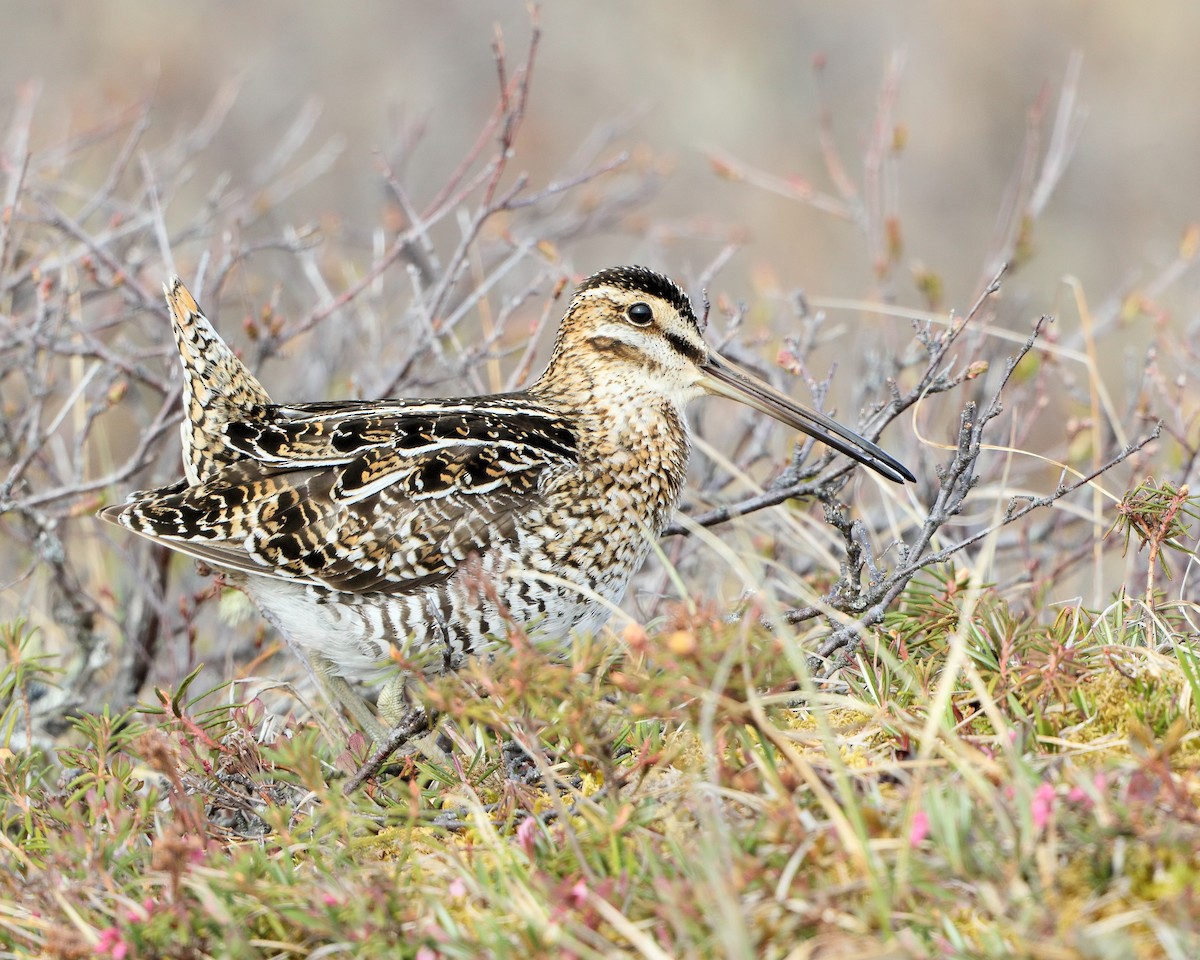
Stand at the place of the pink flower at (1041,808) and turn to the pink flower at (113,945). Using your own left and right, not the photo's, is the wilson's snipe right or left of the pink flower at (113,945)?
right

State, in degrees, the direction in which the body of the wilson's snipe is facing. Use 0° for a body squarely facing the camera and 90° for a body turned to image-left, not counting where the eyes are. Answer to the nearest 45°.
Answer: approximately 270°

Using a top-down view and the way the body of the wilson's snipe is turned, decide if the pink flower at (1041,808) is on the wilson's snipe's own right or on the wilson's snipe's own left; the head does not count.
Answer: on the wilson's snipe's own right

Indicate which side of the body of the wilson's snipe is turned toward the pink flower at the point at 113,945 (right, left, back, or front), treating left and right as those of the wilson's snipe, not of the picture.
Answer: right

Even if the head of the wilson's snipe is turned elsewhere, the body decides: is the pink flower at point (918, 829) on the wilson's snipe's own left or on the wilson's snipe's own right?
on the wilson's snipe's own right
